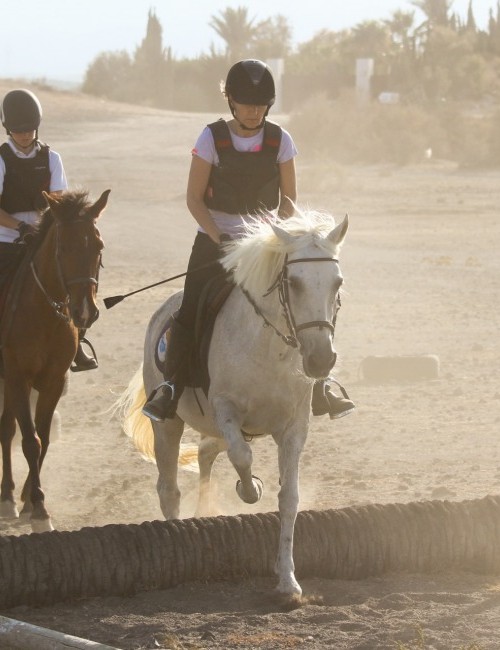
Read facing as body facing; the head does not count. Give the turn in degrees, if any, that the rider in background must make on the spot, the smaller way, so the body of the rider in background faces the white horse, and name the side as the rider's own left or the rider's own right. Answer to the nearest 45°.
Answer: approximately 45° to the rider's own left

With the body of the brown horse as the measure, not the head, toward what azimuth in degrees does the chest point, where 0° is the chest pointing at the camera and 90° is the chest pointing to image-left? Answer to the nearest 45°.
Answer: approximately 315°

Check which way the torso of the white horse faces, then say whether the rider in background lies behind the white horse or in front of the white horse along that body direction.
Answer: behind

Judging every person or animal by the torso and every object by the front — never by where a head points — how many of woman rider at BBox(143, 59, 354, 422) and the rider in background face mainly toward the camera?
2

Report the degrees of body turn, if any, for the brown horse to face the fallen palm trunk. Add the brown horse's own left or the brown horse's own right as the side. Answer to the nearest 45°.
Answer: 0° — it already faces it

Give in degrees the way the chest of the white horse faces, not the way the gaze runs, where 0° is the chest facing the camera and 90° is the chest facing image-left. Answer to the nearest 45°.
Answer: approximately 315°

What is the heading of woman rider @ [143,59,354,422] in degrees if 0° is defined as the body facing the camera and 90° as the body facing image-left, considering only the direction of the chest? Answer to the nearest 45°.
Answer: approximately 0°

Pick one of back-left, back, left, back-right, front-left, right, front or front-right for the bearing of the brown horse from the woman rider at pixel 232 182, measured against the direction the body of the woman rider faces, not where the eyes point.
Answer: back-right
